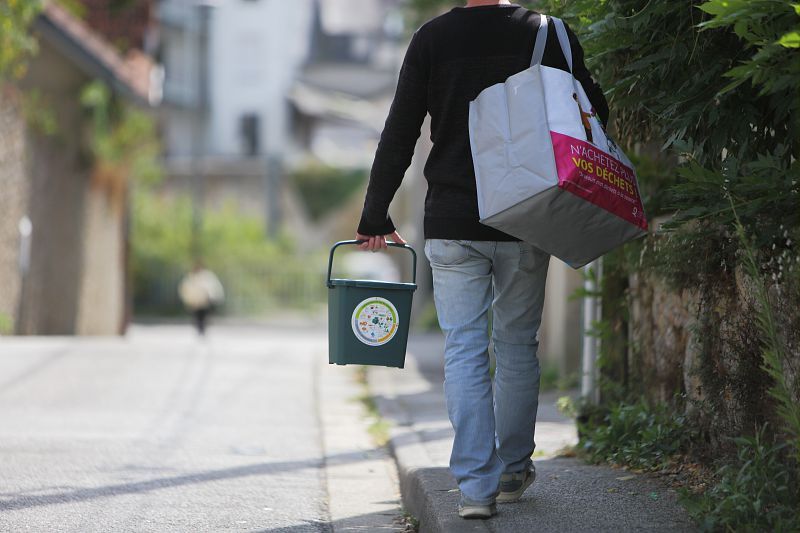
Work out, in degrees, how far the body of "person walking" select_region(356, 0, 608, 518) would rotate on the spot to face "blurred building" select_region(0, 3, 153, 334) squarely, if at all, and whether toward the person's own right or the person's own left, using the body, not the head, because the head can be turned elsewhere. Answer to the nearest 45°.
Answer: approximately 45° to the person's own left

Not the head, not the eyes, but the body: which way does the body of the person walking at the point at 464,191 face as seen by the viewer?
away from the camera

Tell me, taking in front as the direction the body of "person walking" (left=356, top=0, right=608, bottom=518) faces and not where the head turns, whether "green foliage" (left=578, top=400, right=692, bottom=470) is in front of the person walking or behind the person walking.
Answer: in front
